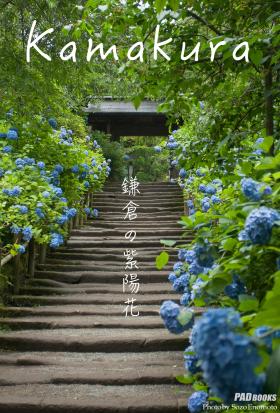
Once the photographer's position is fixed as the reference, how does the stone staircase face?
facing the viewer

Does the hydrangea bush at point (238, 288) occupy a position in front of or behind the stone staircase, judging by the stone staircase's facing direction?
in front

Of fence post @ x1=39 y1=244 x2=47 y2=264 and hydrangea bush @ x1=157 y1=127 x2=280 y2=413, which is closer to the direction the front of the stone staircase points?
the hydrangea bush

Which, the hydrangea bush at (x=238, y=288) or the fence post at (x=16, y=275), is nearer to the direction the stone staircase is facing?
the hydrangea bush
